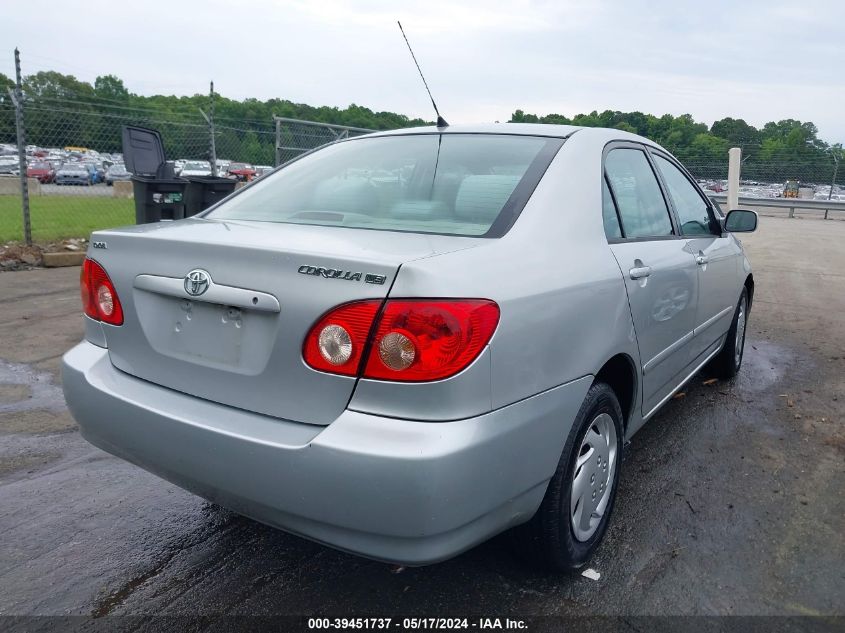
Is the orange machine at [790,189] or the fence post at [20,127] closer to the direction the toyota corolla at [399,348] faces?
the orange machine

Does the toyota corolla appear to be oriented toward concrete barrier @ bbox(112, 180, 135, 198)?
no

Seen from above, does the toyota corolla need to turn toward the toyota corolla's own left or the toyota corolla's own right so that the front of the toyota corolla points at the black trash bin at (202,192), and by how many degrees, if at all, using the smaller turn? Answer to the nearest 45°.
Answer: approximately 45° to the toyota corolla's own left

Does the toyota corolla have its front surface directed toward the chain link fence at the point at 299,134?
no

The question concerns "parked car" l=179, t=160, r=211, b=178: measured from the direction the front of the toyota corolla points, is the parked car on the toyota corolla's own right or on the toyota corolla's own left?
on the toyota corolla's own left

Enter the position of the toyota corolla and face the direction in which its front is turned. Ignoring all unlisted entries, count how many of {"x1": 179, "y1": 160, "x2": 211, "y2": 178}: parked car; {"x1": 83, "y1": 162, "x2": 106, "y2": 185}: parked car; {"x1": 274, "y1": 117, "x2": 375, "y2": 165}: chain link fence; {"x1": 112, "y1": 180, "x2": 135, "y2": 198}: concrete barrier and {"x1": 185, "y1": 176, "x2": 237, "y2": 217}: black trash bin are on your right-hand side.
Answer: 0

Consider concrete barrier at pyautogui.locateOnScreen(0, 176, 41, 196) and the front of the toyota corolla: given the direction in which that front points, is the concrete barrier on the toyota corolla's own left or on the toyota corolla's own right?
on the toyota corolla's own left

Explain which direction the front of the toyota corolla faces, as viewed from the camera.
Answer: facing away from the viewer and to the right of the viewer

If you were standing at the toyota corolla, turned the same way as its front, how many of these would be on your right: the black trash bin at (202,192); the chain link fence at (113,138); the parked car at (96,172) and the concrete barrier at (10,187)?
0

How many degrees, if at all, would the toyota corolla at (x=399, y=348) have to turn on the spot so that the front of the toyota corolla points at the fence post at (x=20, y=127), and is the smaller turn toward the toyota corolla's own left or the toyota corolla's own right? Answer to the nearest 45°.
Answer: approximately 90° to the toyota corolla's own left

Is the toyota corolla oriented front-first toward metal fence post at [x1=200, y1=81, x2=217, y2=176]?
no

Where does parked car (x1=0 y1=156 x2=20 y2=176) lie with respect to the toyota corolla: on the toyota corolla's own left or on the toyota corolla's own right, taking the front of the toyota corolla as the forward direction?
on the toyota corolla's own left

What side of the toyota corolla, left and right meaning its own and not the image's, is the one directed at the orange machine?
front

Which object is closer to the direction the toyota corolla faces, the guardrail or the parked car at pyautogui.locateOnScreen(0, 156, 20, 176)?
the guardrail

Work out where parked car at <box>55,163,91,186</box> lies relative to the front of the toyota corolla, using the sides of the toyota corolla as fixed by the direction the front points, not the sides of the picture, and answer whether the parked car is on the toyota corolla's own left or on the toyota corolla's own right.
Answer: on the toyota corolla's own left

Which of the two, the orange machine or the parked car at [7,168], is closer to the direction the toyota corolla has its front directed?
the orange machine
